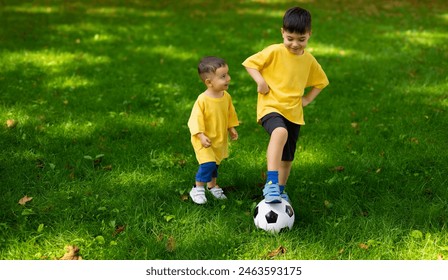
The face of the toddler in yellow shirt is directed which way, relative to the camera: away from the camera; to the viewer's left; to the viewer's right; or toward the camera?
to the viewer's right

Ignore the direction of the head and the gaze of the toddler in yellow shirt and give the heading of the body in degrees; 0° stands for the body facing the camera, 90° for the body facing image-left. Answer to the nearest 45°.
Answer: approximately 315°

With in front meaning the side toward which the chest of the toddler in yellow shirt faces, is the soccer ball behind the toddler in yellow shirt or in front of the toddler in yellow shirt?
in front

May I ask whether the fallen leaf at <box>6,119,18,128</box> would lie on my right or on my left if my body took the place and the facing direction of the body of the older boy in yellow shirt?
on my right

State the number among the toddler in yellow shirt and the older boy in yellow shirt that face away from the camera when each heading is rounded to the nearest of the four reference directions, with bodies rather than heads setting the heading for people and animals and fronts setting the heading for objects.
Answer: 0

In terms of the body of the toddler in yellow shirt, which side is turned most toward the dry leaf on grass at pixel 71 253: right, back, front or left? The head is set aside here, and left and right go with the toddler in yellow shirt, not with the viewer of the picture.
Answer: right

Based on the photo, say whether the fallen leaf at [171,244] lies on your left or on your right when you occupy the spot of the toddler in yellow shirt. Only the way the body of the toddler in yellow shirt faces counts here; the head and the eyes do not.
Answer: on your right

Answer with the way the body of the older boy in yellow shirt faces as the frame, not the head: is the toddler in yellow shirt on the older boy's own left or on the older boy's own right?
on the older boy's own right

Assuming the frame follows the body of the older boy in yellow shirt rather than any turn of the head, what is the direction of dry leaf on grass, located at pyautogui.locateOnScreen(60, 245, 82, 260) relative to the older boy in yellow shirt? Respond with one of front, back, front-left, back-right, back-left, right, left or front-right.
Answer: front-right
